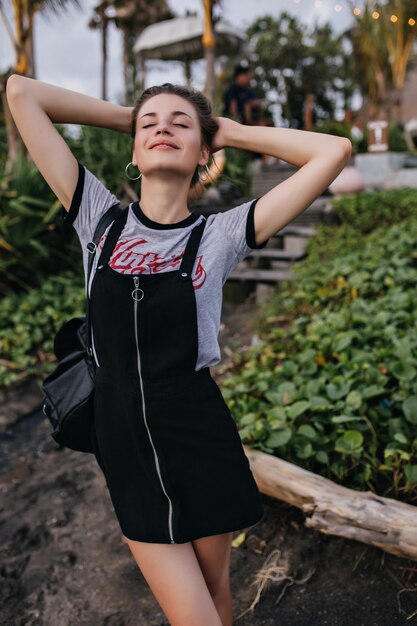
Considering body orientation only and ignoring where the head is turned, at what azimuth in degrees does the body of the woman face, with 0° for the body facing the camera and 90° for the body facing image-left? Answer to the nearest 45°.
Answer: approximately 0°

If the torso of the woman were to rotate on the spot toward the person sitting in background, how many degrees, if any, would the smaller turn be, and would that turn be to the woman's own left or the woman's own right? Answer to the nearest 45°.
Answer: approximately 180°

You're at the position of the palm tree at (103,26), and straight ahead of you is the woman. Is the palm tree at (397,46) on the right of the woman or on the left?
left

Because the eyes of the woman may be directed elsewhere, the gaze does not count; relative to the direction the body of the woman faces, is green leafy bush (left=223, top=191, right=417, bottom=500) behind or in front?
behind

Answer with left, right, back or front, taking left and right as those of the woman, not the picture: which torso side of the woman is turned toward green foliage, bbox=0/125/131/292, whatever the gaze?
back

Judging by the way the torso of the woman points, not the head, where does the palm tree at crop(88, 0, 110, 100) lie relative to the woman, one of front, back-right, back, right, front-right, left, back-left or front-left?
back

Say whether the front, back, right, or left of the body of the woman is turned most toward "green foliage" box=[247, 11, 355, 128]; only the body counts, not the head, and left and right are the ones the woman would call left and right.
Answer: back

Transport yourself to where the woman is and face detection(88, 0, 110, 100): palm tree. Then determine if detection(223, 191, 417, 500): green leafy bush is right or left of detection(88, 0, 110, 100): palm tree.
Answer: right
